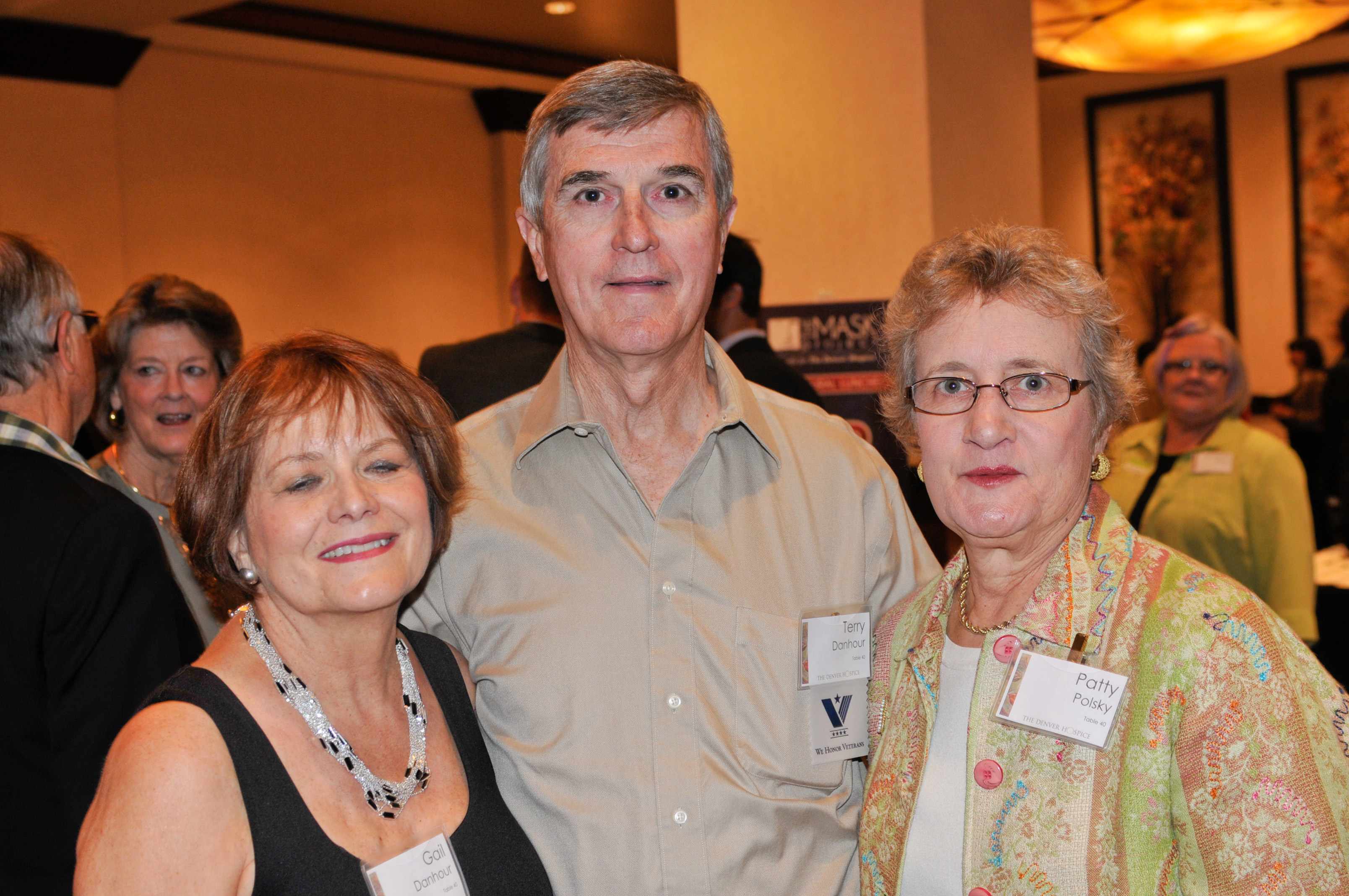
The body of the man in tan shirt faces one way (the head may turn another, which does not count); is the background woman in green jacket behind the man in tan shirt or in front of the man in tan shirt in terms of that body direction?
behind

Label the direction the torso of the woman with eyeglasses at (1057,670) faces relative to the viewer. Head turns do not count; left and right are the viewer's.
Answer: facing the viewer and to the left of the viewer

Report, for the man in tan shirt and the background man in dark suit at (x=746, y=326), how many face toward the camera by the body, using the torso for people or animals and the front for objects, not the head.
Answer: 1

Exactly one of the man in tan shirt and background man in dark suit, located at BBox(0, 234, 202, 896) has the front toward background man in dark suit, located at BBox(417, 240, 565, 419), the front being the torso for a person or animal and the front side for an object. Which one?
background man in dark suit, located at BBox(0, 234, 202, 896)

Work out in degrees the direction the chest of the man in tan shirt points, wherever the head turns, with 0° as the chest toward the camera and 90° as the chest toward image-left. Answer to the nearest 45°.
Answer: approximately 0°

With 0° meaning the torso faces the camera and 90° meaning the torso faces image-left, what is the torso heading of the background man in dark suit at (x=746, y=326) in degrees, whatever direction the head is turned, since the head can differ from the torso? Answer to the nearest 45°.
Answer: approximately 135°

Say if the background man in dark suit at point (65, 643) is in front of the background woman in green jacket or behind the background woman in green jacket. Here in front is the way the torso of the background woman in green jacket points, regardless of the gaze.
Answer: in front

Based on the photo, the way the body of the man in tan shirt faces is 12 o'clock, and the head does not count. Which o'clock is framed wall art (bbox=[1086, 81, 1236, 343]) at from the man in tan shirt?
The framed wall art is roughly at 7 o'clock from the man in tan shirt.

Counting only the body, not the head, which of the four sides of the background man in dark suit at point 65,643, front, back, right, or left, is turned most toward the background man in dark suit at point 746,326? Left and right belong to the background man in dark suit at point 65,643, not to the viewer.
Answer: front

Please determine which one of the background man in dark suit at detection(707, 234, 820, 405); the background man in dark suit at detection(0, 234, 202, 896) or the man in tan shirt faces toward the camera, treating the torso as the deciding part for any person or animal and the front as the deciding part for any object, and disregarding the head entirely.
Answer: the man in tan shirt

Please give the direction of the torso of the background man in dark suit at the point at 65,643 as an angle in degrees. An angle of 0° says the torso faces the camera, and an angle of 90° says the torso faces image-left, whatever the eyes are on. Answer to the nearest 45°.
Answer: approximately 225°
